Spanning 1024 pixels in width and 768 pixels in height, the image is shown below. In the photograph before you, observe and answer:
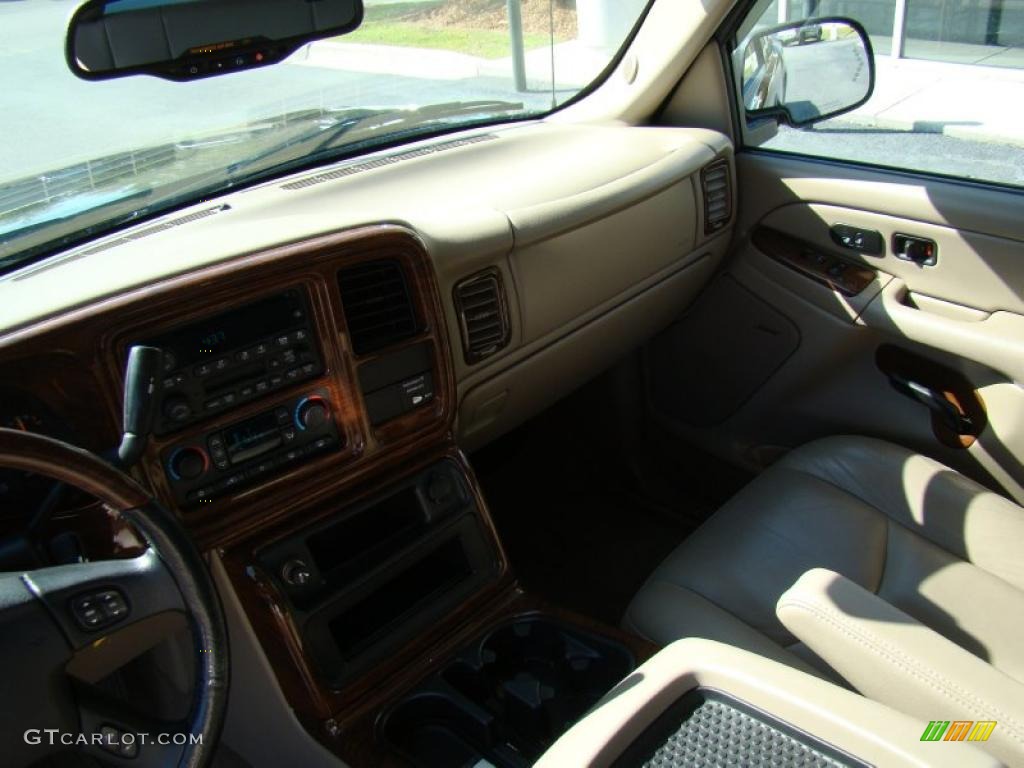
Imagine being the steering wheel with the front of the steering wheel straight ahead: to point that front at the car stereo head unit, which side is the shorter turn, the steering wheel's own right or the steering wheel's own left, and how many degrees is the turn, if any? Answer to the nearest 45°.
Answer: approximately 135° to the steering wheel's own left

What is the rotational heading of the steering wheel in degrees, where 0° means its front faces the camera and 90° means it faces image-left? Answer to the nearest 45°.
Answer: approximately 0°

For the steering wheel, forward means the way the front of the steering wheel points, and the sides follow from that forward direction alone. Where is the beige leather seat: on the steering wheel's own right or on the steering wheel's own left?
on the steering wheel's own left

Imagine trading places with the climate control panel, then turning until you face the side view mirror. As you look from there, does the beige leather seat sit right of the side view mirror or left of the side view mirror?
right

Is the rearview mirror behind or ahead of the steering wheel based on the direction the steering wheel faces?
behind

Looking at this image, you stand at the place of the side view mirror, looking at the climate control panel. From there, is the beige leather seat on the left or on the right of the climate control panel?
left

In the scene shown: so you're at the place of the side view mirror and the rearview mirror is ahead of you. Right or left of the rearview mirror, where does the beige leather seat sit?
left

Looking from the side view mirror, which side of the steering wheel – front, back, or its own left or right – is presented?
left
